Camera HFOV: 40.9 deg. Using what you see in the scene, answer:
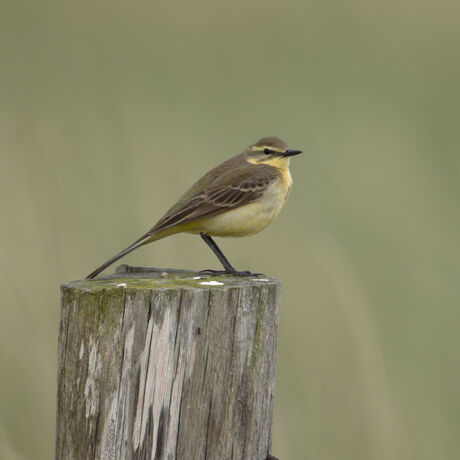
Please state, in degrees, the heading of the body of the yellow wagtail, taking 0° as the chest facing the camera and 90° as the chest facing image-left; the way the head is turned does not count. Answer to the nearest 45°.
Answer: approximately 270°
